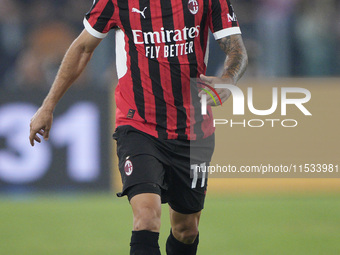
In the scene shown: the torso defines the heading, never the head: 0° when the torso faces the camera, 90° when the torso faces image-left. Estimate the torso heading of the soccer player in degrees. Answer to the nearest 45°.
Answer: approximately 0°
